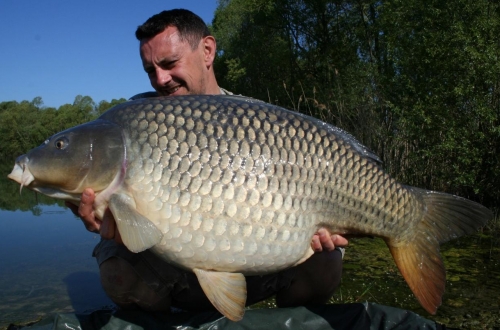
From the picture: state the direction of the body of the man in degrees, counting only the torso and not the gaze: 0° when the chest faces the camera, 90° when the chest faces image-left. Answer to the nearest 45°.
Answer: approximately 0°

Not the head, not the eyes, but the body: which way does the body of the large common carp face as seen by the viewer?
to the viewer's left

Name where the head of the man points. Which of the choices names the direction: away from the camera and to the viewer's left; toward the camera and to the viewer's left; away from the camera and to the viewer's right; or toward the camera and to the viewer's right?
toward the camera and to the viewer's left
